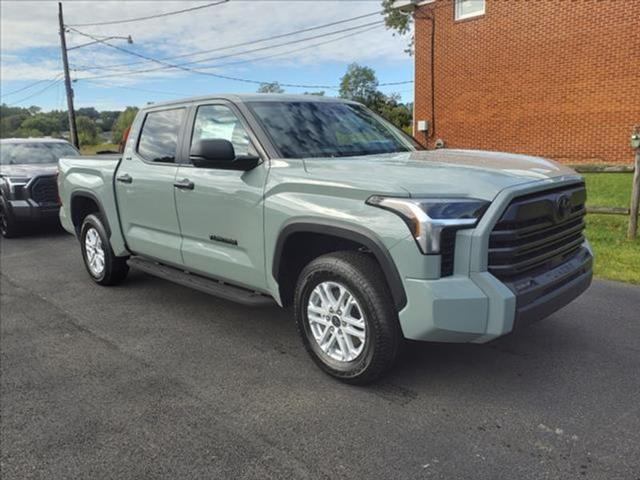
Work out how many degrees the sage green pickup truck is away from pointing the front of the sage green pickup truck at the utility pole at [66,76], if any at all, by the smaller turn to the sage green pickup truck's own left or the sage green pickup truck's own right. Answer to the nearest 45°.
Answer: approximately 180°

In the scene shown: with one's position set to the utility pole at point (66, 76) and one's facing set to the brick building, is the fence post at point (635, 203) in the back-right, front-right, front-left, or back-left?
front-right

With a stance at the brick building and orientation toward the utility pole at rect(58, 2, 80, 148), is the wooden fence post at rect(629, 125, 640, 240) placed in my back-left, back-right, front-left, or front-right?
back-left

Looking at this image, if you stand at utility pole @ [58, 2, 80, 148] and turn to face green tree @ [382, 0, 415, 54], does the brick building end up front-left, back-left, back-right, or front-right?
front-right

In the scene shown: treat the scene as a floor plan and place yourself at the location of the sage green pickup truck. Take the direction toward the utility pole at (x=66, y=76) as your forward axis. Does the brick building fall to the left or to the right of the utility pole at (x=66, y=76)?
right

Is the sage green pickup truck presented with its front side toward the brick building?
no

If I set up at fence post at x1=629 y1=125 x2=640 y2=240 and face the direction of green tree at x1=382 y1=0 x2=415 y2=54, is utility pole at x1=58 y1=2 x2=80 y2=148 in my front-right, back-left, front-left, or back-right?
front-left

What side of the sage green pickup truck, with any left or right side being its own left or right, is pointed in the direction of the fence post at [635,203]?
left

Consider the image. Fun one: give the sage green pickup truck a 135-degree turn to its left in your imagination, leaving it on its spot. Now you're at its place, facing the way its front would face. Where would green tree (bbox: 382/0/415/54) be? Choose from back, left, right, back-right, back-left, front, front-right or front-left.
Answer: front
